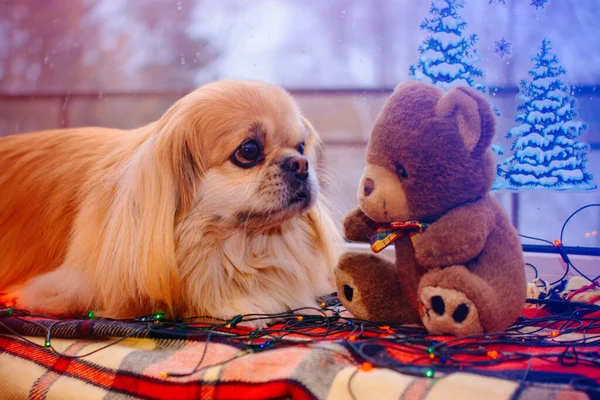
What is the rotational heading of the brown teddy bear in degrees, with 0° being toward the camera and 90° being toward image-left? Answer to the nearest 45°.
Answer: approximately 45°
